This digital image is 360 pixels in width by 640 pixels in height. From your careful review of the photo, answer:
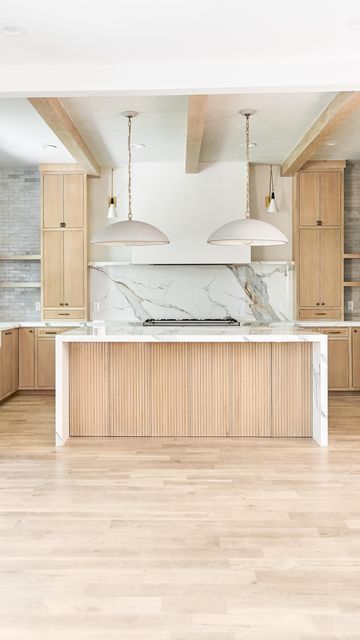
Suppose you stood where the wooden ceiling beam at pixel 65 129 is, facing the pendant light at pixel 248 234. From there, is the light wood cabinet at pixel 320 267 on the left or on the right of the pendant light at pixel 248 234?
left

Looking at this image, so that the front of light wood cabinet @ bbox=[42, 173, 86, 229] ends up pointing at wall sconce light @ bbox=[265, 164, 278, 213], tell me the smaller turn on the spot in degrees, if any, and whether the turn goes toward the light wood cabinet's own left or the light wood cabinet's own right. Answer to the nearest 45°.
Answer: approximately 90° to the light wood cabinet's own left

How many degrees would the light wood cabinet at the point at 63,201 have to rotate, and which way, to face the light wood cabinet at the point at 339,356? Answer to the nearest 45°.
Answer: approximately 90° to its left

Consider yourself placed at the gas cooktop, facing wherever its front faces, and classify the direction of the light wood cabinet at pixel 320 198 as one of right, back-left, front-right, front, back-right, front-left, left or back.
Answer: left

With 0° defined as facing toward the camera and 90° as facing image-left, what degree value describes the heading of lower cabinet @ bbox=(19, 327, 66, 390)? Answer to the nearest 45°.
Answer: approximately 0°

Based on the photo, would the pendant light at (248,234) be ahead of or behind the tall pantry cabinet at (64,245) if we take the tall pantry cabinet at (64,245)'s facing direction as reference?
ahead

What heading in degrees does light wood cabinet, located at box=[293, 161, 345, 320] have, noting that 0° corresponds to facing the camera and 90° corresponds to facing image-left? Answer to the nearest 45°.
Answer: approximately 0°

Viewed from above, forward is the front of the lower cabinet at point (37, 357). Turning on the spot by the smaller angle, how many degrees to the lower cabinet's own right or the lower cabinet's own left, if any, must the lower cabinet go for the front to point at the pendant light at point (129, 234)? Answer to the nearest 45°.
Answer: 0° — it already faces it
